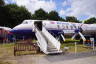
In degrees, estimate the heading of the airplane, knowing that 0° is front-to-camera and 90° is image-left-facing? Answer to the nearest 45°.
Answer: approximately 90°
